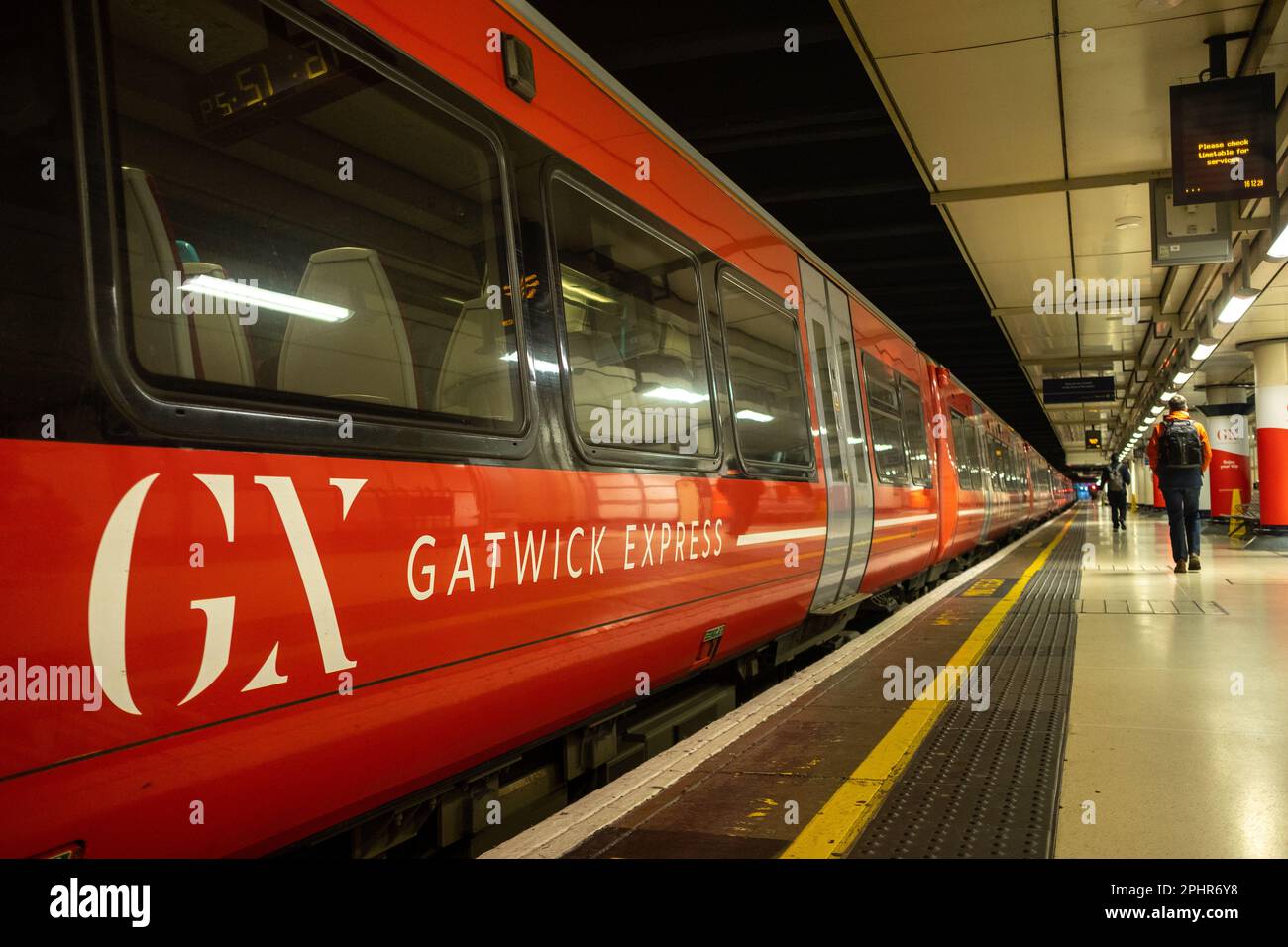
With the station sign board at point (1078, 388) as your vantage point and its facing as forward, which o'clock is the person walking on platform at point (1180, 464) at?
The person walking on platform is roughly at 12 o'clock from the station sign board.

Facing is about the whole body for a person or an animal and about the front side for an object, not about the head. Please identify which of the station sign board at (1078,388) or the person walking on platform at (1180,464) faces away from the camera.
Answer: the person walking on platform

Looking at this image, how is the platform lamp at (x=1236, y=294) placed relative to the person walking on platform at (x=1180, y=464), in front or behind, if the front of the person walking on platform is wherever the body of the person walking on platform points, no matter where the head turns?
in front

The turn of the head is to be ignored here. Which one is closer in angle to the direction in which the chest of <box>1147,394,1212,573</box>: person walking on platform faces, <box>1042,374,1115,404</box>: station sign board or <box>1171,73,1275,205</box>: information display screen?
the station sign board

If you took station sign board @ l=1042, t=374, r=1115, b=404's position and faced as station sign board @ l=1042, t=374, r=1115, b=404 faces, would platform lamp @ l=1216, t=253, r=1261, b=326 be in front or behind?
in front

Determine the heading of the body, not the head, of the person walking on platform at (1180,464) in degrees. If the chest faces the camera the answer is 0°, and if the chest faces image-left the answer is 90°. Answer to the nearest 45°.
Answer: approximately 180°

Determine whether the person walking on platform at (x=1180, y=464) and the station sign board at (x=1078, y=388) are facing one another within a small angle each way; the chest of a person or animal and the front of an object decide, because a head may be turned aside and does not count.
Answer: yes

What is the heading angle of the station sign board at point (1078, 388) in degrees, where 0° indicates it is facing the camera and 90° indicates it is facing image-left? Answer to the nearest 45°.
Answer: approximately 0°

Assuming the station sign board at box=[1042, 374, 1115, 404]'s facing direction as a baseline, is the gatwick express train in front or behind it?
in front

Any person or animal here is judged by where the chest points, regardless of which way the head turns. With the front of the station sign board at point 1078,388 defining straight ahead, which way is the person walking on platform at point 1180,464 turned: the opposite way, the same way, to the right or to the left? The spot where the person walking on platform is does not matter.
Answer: the opposite way
